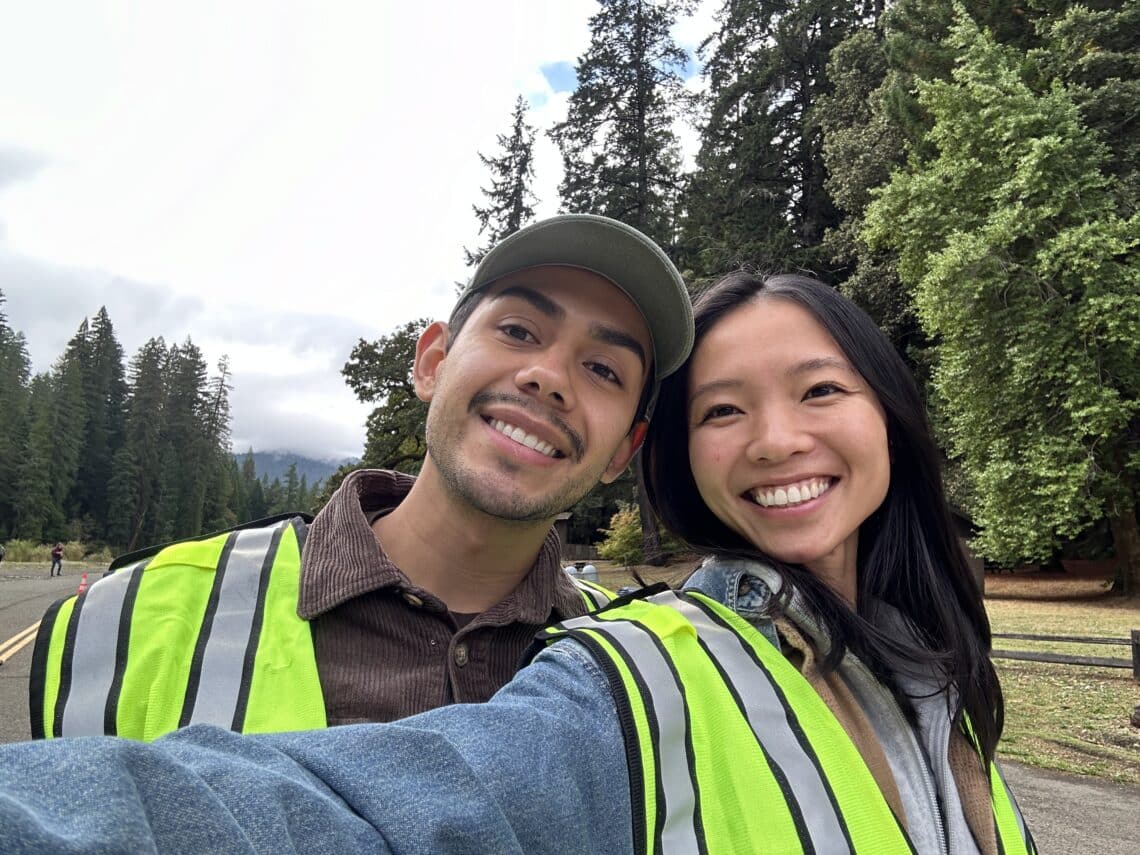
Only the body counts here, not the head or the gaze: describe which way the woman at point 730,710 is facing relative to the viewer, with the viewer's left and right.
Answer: facing the viewer and to the right of the viewer

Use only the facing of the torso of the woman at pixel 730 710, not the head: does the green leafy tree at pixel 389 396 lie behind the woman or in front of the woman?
behind

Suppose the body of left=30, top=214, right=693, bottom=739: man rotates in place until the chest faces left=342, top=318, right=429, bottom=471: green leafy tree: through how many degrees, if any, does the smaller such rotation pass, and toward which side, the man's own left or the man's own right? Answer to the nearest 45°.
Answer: approximately 135° to the man's own left

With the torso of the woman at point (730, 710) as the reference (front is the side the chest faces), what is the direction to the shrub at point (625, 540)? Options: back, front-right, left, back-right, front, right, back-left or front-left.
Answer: back-left

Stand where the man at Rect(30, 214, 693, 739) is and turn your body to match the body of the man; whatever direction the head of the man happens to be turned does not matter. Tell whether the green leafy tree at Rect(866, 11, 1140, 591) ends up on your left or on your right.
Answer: on your left

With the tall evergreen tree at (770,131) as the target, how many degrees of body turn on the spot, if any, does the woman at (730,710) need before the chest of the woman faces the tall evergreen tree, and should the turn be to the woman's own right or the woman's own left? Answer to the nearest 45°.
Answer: approximately 135° to the woman's own left
